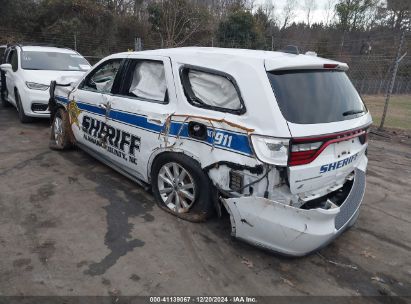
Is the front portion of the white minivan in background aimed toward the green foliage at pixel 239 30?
no

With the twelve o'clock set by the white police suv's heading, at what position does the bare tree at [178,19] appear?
The bare tree is roughly at 1 o'clock from the white police suv.

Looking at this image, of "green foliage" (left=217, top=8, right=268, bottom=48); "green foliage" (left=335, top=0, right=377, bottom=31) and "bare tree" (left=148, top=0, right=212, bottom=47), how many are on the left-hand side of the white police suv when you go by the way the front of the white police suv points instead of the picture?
0

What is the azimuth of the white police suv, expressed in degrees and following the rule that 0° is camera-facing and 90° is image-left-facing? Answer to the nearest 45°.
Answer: approximately 135°

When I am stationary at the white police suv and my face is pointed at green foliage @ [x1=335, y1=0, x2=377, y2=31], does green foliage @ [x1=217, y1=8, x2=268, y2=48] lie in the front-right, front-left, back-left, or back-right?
front-left

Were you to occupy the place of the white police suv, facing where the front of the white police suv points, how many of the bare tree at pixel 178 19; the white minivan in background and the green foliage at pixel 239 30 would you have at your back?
0

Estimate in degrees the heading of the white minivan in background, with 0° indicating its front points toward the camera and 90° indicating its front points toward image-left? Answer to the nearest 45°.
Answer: approximately 315°

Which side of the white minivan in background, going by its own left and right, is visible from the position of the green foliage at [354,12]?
left

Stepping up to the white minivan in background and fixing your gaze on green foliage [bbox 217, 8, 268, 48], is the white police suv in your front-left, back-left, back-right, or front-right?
back-right

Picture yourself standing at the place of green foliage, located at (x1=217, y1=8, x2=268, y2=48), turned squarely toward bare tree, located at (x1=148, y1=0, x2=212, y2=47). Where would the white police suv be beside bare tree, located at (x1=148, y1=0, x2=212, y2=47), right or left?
left

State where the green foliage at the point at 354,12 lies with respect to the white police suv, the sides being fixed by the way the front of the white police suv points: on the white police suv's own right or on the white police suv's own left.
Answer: on the white police suv's own right

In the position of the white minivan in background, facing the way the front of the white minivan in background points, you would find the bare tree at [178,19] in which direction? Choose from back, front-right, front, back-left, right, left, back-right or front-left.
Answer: left

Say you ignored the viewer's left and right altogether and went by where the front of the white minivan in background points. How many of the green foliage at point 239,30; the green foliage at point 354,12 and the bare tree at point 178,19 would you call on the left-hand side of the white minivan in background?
3

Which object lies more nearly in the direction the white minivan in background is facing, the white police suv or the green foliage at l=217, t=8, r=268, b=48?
the white police suv

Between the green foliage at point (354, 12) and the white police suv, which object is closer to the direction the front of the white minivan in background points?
the white police suv

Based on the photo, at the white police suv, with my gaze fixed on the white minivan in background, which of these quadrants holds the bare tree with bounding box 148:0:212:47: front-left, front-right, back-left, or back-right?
front-right

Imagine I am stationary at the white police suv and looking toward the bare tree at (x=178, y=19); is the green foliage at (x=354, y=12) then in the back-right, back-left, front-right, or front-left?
front-right

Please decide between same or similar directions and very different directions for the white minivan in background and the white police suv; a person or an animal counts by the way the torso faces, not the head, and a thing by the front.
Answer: very different directions
